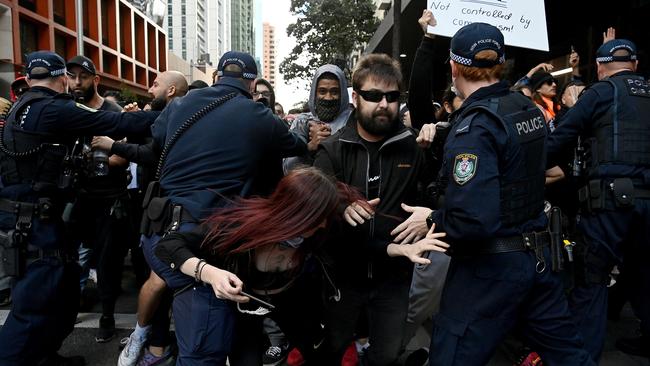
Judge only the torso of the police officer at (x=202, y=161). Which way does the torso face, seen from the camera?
away from the camera

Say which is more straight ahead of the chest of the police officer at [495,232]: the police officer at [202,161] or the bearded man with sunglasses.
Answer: the bearded man with sunglasses

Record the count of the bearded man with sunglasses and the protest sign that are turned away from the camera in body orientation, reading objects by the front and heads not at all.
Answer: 0

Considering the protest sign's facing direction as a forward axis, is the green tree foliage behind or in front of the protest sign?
behind

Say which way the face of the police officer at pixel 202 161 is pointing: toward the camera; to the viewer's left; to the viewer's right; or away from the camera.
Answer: away from the camera

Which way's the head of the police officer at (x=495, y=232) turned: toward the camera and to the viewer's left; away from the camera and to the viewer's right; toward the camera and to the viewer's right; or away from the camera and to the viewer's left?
away from the camera and to the viewer's left

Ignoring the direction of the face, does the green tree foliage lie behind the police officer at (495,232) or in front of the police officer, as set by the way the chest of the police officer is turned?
in front

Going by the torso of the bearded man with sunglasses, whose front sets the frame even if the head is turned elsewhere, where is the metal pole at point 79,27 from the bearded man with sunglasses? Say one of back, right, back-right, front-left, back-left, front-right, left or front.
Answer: back-right

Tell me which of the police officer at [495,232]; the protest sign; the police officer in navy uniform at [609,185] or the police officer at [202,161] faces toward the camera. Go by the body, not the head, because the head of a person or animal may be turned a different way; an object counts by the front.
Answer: the protest sign

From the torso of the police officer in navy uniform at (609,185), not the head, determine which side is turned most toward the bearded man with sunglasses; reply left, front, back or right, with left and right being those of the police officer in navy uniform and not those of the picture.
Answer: left

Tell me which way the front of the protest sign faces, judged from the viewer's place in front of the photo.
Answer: facing the viewer

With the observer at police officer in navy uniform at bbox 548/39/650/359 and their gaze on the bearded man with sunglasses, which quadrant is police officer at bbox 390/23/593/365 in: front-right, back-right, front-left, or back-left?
front-left

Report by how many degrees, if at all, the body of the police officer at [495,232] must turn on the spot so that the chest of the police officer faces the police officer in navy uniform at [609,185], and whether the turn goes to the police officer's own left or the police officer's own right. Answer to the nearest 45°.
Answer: approximately 90° to the police officer's own right

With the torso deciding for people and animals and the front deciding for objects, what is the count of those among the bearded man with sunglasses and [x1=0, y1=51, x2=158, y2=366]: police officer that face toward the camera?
1
